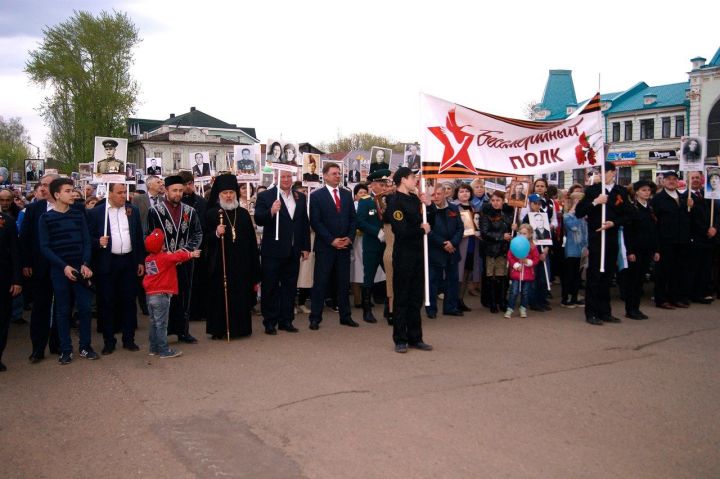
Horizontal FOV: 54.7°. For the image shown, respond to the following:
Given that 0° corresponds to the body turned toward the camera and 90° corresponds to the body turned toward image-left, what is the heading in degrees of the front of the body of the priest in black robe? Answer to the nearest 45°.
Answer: approximately 0°

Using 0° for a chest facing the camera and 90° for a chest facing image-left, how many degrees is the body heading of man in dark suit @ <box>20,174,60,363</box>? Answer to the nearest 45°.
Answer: approximately 315°

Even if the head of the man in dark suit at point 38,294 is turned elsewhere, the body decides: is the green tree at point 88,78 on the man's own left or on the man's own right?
on the man's own left

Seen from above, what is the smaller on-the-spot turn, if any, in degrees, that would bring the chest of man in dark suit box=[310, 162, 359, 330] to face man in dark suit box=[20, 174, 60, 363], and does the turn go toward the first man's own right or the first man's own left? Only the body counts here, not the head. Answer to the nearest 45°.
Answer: approximately 90° to the first man's own right

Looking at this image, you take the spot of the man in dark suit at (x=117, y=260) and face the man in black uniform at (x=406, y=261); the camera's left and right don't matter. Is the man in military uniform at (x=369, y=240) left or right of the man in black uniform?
left

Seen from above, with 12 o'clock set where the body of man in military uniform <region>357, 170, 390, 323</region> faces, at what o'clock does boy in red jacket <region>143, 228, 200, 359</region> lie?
The boy in red jacket is roughly at 3 o'clock from the man in military uniform.

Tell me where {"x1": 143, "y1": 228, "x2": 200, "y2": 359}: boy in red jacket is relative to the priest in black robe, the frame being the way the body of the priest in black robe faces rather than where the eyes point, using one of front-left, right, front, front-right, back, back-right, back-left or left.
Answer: front-right

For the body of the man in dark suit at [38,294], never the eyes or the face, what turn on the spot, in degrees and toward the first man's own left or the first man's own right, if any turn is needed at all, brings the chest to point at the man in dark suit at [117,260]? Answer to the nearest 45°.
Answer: approximately 45° to the first man's own left

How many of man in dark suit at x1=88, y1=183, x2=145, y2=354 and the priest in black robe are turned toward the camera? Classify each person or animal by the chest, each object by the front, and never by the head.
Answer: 2

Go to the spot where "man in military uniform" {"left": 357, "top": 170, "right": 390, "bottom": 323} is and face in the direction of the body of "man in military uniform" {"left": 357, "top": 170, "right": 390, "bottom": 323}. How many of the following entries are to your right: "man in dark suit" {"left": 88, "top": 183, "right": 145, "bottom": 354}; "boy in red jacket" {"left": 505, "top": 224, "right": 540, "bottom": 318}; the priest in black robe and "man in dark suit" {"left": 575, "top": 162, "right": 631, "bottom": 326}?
2

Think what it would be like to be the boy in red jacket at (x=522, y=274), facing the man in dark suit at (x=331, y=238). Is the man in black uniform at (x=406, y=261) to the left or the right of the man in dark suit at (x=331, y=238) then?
left

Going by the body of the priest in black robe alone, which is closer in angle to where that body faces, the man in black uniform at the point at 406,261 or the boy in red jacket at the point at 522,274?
the man in black uniform
